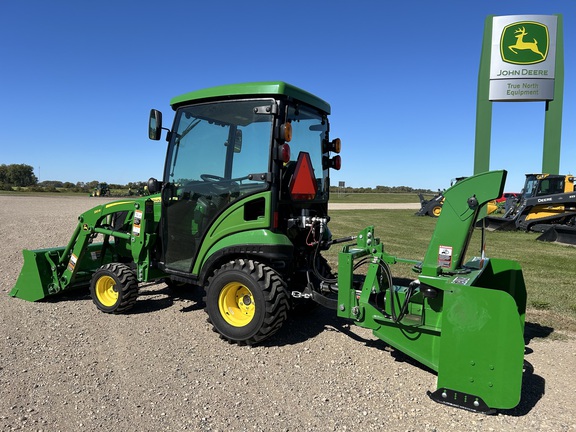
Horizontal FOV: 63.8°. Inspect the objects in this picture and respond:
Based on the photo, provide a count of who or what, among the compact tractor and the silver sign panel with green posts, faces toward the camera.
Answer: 1

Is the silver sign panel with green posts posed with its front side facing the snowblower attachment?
yes

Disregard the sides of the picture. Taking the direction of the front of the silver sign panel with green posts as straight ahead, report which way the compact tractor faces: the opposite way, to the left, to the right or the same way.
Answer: to the right

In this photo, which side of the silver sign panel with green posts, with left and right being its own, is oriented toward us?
front

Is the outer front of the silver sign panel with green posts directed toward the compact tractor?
yes

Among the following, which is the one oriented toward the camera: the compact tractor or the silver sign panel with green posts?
the silver sign panel with green posts

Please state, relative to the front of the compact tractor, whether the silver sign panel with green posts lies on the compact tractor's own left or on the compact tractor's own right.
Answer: on the compact tractor's own right

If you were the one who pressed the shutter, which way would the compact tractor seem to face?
facing away from the viewer and to the left of the viewer
